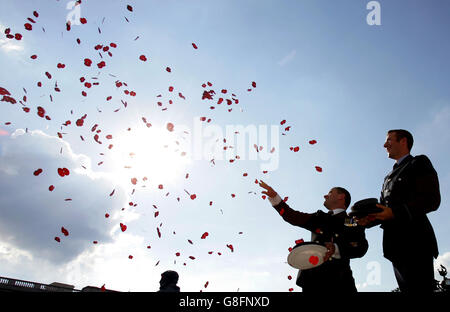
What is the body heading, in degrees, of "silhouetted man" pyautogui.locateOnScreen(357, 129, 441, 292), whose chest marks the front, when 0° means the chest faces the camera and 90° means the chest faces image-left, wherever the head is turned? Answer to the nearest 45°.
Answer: approximately 90°

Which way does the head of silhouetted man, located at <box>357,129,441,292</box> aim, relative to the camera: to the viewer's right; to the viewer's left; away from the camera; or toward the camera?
to the viewer's left

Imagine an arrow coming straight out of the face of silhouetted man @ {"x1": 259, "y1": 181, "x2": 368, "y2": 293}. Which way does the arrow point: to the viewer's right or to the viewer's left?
to the viewer's left

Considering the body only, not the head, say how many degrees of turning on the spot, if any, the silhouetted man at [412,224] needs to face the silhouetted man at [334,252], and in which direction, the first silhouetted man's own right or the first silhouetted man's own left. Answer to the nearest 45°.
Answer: approximately 45° to the first silhouetted man's own right
